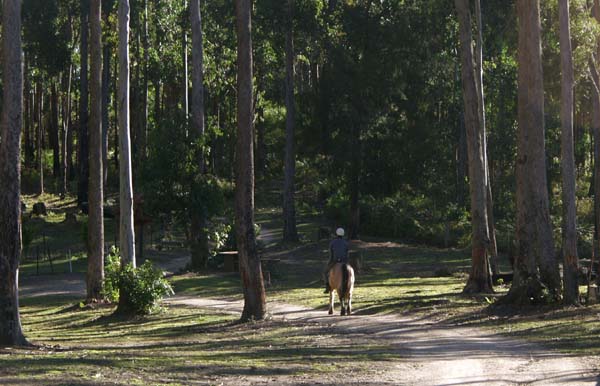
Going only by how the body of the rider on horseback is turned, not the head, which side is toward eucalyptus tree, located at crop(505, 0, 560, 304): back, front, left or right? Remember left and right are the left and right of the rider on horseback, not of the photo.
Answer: right

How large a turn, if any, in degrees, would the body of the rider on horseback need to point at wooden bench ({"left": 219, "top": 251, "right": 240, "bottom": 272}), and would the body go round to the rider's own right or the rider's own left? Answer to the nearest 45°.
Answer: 0° — they already face it

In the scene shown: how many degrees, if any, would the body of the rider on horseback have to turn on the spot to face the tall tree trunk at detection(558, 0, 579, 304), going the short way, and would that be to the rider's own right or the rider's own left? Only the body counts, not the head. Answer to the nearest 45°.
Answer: approximately 90° to the rider's own right

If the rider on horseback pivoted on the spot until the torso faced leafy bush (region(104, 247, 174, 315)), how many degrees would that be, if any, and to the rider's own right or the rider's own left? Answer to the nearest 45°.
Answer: approximately 45° to the rider's own left

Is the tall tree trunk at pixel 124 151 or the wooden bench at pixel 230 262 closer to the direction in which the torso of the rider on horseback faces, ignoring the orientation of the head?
the wooden bench

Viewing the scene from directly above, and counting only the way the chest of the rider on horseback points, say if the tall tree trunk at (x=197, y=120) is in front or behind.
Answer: in front

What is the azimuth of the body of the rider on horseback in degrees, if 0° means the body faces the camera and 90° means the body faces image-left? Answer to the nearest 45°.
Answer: approximately 180°

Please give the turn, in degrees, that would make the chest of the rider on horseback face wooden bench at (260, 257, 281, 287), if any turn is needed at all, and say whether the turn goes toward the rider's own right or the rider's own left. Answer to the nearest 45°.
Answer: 0° — they already face it

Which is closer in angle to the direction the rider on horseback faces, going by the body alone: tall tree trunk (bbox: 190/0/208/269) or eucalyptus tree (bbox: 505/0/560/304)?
the tall tree trunk

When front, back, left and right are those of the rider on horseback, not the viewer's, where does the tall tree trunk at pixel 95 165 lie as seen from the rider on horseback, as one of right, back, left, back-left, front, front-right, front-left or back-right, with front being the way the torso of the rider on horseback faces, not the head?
front-left

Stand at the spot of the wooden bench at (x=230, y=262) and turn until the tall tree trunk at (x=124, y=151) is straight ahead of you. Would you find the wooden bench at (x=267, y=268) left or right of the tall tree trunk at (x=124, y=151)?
left

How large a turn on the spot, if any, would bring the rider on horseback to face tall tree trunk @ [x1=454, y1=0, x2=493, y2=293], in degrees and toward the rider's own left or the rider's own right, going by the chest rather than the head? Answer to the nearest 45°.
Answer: approximately 45° to the rider's own right
